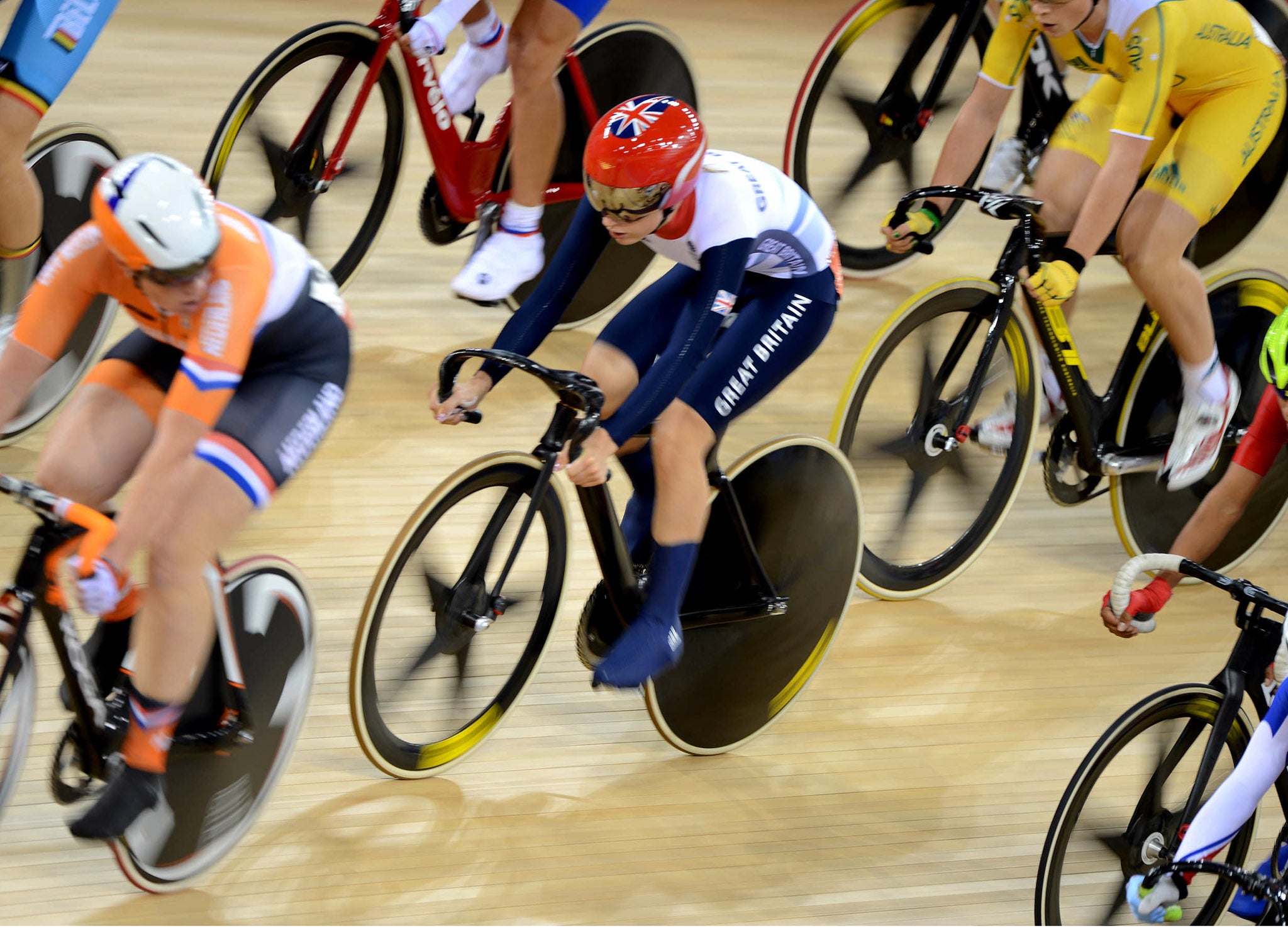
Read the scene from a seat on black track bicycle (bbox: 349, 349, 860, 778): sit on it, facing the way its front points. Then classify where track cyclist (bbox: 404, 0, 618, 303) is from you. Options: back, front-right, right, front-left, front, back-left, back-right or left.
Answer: back-right

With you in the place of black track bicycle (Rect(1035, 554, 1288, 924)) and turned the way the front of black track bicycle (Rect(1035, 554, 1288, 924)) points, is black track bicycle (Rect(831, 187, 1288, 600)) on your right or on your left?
on your right

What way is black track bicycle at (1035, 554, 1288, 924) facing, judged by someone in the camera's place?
facing the viewer and to the left of the viewer

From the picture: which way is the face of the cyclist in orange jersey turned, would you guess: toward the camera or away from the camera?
toward the camera

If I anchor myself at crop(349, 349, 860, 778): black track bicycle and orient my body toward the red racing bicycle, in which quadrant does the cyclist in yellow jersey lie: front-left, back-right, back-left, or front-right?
front-right

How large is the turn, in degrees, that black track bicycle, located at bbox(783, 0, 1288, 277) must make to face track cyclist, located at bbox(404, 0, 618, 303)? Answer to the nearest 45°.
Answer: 0° — it already faces them

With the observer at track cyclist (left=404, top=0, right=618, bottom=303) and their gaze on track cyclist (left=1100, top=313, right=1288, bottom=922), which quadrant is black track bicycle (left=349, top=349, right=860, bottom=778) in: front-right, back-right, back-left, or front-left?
front-right

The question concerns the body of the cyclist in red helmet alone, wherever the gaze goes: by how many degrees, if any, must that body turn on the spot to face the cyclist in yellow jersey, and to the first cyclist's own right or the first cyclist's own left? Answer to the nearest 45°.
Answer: approximately 180°

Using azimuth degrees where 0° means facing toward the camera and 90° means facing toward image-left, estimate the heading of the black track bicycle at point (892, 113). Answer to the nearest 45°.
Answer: approximately 45°

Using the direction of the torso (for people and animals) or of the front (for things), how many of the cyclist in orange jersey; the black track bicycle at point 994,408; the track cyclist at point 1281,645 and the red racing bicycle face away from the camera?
0

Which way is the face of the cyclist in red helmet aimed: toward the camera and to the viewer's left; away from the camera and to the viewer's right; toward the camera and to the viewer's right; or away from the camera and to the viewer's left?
toward the camera and to the viewer's left

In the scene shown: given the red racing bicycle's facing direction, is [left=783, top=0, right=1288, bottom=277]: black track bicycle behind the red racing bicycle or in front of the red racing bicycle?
behind

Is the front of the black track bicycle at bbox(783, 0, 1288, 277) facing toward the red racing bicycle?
yes

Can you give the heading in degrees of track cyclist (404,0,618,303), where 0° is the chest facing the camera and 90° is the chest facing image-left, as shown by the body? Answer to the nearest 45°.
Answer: approximately 45°
